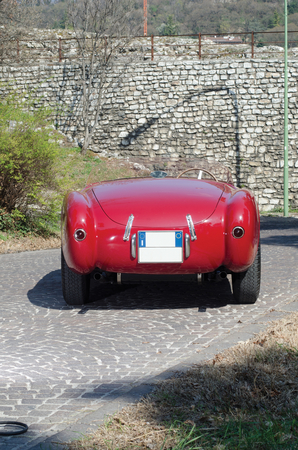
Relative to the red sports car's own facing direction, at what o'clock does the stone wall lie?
The stone wall is roughly at 12 o'clock from the red sports car.

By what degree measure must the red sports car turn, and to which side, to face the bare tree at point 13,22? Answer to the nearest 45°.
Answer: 0° — it already faces it

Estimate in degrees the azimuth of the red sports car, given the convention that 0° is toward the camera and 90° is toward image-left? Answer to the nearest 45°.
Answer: approximately 180°

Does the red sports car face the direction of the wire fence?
yes
